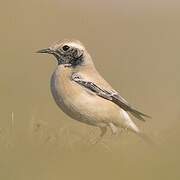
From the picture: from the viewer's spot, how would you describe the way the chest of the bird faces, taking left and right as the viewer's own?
facing to the left of the viewer
